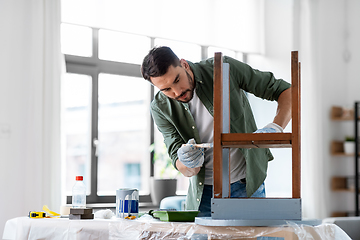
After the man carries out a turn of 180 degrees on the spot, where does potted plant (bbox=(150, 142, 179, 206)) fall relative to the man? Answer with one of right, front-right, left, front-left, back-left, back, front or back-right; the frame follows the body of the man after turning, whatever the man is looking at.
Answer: front

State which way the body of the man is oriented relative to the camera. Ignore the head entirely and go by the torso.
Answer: toward the camera

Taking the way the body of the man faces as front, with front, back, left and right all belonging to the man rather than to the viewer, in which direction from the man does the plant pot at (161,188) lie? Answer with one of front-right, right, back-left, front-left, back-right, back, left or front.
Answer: back
